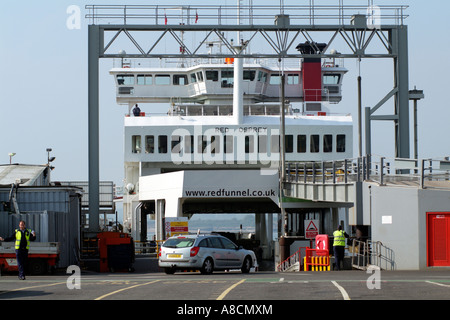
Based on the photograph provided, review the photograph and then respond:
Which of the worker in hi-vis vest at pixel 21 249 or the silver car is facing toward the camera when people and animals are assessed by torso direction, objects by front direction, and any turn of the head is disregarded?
the worker in hi-vis vest

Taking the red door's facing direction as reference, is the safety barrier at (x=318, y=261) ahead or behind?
behind

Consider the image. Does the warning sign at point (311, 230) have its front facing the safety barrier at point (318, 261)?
yes

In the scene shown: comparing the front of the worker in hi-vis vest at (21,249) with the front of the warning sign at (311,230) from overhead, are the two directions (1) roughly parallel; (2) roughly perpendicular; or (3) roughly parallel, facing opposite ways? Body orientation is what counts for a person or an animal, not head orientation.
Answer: roughly parallel

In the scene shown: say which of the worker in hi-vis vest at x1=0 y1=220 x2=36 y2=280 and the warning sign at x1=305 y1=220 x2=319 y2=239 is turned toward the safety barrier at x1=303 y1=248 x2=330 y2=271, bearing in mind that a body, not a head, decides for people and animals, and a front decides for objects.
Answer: the warning sign

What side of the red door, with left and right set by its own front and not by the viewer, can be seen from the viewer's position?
front

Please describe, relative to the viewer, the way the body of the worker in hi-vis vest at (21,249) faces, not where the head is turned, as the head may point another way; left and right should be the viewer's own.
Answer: facing the viewer

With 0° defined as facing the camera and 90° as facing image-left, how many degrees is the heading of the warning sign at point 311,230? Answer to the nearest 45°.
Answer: approximately 0°

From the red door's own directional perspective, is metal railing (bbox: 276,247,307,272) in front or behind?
behind

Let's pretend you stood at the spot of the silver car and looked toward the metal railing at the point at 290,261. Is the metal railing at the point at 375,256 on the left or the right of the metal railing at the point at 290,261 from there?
right
